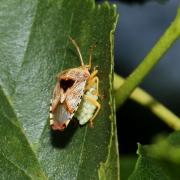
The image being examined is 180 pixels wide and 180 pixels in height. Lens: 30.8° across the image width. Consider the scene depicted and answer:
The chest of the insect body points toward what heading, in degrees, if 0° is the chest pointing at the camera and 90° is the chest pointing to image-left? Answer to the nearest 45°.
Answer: approximately 225°
